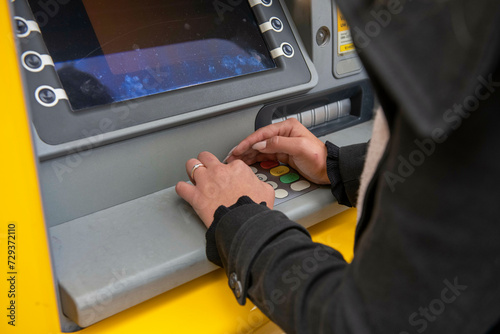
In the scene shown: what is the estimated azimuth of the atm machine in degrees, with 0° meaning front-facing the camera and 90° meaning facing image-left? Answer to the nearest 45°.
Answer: approximately 315°
